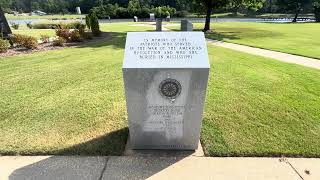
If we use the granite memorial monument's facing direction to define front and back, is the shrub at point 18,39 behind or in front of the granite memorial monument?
behind

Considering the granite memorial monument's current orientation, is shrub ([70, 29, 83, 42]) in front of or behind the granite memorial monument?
behind

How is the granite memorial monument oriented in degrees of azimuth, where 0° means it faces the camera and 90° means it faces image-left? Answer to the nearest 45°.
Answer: approximately 0°

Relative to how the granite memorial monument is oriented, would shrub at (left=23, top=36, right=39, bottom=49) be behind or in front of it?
behind
